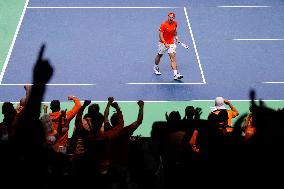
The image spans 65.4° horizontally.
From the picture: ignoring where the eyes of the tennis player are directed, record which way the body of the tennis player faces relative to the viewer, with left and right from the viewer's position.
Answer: facing the viewer and to the right of the viewer
